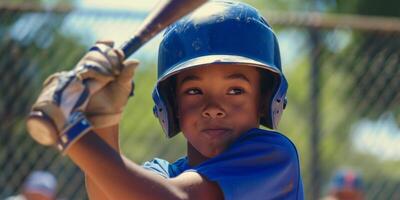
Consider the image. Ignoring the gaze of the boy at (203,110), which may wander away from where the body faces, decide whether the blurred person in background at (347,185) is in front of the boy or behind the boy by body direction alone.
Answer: behind

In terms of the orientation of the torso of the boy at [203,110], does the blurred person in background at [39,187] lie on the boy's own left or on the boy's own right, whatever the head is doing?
on the boy's own right

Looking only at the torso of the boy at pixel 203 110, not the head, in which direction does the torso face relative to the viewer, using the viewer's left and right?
facing the viewer and to the left of the viewer
